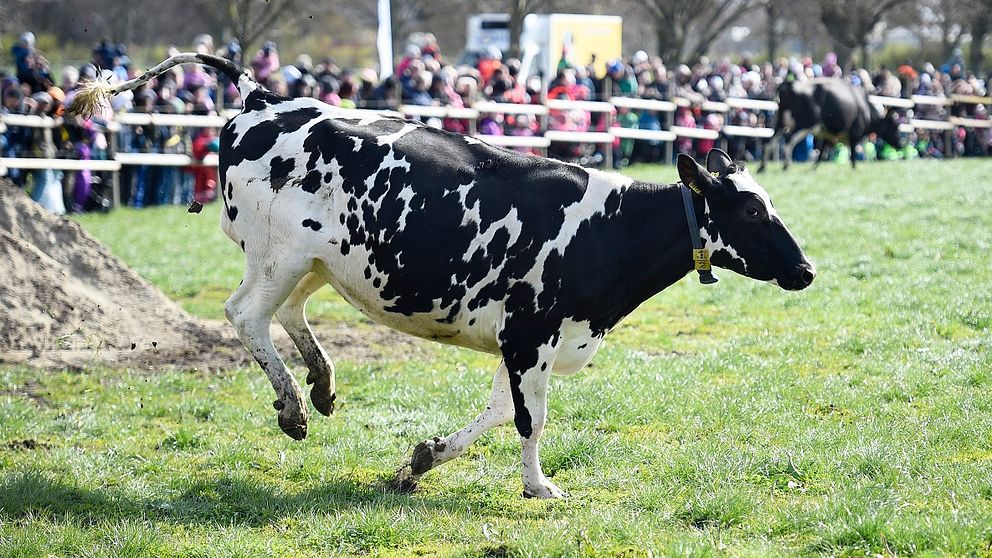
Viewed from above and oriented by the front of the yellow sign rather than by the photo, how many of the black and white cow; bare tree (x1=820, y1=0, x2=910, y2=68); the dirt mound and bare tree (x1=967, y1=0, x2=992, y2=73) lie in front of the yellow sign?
2

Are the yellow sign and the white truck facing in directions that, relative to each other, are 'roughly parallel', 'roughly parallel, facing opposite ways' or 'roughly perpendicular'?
roughly perpendicular

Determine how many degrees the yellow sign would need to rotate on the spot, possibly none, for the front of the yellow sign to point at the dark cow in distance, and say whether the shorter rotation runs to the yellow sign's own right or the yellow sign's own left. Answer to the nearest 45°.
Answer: approximately 45° to the yellow sign's own left

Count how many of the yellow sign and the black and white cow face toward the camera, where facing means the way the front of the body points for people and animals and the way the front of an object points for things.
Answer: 1

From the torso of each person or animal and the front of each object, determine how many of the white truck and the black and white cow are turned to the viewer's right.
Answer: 1

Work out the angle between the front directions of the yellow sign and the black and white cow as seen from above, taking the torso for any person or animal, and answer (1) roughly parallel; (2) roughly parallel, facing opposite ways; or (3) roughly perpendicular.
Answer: roughly perpendicular

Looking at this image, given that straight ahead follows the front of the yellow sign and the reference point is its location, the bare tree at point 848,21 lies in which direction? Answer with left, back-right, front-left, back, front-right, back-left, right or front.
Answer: back-left

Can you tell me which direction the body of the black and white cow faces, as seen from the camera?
to the viewer's right

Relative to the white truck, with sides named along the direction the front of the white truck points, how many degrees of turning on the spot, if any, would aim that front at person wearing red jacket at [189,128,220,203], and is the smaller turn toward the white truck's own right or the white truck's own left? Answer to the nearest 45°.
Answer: approximately 45° to the white truck's own left

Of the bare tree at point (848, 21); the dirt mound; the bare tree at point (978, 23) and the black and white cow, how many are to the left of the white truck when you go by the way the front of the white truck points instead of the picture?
2

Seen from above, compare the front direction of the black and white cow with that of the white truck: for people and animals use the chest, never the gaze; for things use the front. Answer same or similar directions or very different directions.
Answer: very different directions

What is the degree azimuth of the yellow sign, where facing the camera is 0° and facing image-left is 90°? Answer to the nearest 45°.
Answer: approximately 0°

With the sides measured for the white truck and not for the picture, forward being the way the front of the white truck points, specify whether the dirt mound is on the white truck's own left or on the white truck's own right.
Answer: on the white truck's own left

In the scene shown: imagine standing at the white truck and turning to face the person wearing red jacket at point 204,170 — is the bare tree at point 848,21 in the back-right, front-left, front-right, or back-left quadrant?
back-left

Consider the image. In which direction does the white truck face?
to the viewer's left
